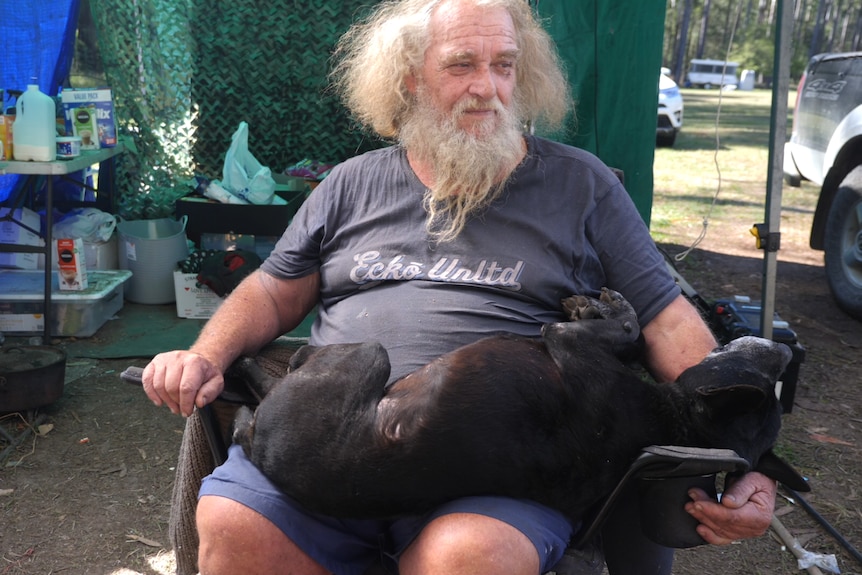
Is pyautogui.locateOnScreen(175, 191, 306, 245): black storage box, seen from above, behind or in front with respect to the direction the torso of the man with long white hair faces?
behind

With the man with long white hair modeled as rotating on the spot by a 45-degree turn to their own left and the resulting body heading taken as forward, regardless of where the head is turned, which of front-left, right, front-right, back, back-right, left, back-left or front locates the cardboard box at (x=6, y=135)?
back

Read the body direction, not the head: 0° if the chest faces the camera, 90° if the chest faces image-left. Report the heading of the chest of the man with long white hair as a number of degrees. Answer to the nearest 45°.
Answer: approximately 0°

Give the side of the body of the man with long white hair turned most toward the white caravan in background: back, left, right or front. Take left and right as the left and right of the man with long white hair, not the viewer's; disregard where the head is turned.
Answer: back

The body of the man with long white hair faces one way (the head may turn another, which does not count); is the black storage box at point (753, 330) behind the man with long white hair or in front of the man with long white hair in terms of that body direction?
behind

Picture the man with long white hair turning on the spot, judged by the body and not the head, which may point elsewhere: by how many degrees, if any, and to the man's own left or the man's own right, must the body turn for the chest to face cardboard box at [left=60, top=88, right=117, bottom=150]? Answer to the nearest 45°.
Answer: approximately 135° to the man's own right
